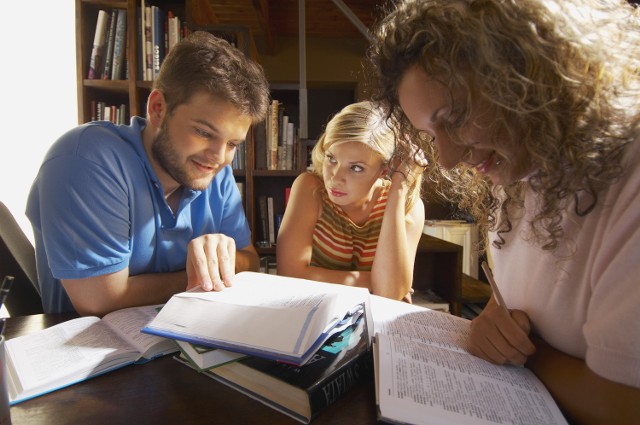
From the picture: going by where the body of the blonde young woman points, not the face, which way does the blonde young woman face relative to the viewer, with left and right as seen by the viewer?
facing the viewer

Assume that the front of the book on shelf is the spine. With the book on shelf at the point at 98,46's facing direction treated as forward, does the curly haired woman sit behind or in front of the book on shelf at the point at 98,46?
in front

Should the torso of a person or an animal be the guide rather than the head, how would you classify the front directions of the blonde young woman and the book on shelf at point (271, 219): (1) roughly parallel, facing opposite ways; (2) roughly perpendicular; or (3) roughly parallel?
roughly parallel

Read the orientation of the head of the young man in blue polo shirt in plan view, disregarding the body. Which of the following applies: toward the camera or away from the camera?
toward the camera

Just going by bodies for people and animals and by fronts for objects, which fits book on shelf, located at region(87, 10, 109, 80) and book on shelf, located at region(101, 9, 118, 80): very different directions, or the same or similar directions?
same or similar directions

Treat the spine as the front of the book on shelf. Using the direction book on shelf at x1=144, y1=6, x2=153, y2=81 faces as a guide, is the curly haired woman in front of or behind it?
in front

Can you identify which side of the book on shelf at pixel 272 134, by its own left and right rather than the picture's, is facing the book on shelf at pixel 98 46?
right

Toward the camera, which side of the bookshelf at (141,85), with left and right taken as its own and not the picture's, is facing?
front

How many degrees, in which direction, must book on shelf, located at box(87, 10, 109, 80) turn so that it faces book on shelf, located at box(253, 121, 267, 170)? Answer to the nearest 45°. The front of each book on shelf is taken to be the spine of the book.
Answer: approximately 90° to its left

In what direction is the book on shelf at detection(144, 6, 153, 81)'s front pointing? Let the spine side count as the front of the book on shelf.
toward the camera

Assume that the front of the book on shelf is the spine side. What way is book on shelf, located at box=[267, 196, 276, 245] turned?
toward the camera

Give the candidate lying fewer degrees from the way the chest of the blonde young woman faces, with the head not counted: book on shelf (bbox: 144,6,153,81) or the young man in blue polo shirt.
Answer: the young man in blue polo shirt

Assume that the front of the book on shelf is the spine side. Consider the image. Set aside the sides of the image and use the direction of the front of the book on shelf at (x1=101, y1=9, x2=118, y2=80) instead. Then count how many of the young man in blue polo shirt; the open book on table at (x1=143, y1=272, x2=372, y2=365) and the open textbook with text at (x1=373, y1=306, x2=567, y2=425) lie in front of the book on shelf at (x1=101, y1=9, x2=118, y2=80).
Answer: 3

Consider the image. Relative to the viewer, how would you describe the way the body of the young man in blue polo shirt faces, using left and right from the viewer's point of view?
facing the viewer and to the right of the viewer

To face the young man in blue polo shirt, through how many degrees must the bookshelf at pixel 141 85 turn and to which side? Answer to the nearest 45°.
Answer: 0° — it already faces them
